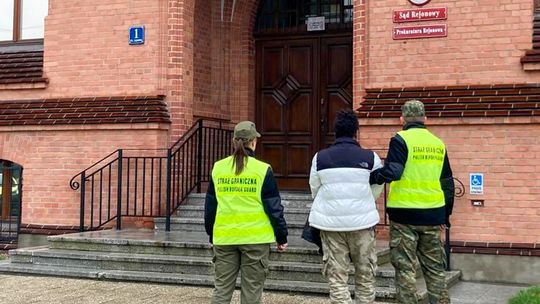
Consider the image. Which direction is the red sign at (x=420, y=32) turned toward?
toward the camera

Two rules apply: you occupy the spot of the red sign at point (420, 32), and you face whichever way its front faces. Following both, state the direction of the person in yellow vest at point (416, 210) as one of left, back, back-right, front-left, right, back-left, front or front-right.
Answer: front

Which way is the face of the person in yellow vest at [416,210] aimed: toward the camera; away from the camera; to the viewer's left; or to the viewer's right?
away from the camera

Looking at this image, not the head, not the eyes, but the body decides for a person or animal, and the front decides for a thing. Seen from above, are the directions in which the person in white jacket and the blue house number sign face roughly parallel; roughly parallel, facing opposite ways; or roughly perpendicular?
roughly parallel, facing opposite ways

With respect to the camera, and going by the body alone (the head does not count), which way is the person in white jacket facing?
away from the camera

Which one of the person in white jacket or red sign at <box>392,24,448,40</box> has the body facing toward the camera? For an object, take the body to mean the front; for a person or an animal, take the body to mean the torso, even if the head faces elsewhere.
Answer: the red sign

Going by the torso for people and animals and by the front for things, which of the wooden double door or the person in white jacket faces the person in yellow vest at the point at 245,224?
the wooden double door

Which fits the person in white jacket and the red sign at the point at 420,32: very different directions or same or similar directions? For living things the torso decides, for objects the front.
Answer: very different directions

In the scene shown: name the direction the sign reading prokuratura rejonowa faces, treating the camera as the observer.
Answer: facing the viewer

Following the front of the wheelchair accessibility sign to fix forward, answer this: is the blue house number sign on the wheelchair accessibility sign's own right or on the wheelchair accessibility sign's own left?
on the wheelchair accessibility sign's own right

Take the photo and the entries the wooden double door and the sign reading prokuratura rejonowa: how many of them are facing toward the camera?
2

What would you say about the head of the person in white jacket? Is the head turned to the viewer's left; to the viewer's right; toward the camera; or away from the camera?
away from the camera

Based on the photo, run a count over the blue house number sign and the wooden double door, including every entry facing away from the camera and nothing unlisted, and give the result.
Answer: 0

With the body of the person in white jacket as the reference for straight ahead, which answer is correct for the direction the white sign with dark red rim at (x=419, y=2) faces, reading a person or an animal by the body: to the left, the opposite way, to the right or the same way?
the opposite way

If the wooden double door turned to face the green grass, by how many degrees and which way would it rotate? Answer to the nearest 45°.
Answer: approximately 45° to its left

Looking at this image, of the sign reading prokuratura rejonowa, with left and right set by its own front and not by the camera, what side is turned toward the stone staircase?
right
